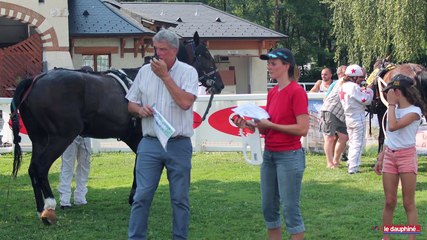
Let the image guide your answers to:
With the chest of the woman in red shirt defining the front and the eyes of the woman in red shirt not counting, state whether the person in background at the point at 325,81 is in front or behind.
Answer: behind

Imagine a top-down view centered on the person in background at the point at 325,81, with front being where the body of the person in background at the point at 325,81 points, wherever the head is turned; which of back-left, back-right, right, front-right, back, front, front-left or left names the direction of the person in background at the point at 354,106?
front-left

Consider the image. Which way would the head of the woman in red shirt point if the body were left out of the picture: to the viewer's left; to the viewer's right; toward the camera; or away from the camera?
to the viewer's left

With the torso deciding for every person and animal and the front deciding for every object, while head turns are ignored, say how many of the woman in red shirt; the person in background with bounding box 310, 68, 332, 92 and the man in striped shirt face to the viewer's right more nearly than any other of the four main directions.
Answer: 0

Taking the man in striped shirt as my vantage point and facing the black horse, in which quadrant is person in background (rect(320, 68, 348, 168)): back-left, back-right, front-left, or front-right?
front-right

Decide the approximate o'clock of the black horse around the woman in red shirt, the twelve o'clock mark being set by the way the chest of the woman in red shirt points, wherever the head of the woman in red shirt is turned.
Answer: The black horse is roughly at 3 o'clock from the woman in red shirt.

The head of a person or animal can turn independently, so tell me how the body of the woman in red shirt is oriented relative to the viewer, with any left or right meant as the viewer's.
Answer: facing the viewer and to the left of the viewer

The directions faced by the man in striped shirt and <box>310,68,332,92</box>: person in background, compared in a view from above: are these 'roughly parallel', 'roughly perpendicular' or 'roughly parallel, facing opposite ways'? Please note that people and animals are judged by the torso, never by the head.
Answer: roughly parallel

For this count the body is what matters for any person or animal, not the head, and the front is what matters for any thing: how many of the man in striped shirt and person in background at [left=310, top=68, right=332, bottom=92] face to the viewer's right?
0

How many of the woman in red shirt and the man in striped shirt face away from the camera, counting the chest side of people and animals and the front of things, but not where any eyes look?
0

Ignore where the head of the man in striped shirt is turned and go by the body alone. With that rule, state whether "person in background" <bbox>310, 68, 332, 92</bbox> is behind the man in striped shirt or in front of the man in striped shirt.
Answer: behind

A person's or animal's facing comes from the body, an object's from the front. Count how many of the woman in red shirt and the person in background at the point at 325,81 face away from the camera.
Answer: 0

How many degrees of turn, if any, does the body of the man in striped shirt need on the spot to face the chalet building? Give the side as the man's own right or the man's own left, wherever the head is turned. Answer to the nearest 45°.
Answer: approximately 135° to the man's own right
